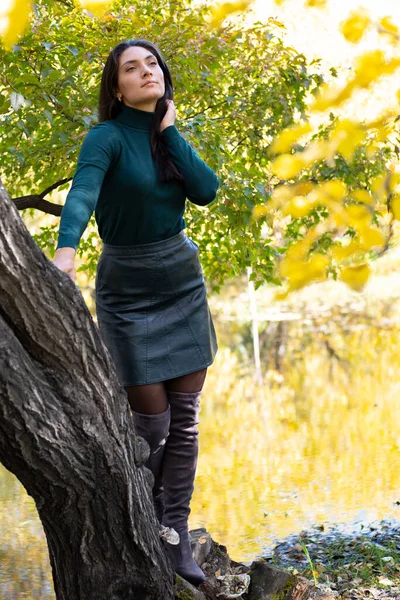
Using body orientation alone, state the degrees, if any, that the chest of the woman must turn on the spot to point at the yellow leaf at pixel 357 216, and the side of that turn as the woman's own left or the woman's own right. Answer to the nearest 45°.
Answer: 0° — they already face it

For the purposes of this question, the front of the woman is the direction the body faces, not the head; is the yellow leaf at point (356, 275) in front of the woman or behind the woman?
in front

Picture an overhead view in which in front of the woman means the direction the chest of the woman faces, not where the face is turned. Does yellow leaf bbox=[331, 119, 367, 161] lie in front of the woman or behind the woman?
in front

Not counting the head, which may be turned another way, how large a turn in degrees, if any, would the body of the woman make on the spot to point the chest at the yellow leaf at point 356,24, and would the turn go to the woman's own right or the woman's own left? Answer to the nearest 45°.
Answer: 0° — they already face it

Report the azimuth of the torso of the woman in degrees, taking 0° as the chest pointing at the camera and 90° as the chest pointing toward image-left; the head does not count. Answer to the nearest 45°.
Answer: approximately 0°

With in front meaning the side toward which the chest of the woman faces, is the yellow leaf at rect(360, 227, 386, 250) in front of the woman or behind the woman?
in front
